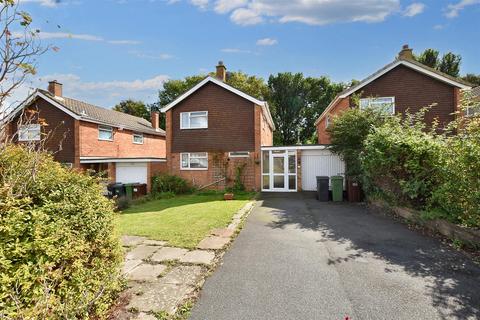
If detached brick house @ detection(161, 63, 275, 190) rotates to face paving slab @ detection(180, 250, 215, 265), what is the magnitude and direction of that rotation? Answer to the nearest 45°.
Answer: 0° — it already faces it

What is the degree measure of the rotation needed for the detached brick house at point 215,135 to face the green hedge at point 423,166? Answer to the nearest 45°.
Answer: approximately 45° to its left

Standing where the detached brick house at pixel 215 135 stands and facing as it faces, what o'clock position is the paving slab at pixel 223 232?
The paving slab is roughly at 12 o'clock from the detached brick house.

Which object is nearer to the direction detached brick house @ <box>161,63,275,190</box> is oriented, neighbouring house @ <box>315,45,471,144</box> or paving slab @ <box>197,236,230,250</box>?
the paving slab

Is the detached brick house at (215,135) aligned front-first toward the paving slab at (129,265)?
yes

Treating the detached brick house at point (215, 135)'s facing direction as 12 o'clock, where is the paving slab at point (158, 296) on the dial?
The paving slab is roughly at 12 o'clock from the detached brick house.

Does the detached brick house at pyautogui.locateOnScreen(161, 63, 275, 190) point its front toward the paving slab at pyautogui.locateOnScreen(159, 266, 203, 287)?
yes

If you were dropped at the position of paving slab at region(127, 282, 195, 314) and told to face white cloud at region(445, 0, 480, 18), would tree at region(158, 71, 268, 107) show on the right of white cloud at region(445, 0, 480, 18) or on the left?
left

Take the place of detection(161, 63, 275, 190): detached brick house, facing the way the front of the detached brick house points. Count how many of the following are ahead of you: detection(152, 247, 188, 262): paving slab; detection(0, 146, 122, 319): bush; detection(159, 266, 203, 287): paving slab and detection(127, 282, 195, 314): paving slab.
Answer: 4

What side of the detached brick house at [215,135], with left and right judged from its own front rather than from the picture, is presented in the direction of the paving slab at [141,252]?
front

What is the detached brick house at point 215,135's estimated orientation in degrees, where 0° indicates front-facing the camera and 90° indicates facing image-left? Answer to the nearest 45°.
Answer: approximately 0°

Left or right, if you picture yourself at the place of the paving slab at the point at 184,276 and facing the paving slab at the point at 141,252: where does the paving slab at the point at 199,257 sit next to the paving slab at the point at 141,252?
right

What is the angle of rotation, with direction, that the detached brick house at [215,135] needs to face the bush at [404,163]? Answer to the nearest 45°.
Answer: approximately 45° to its left

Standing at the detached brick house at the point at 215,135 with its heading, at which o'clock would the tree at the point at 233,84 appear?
The tree is roughly at 6 o'clock from the detached brick house.

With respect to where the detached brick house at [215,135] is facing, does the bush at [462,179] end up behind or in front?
in front

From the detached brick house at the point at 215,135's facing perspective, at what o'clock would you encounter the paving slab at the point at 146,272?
The paving slab is roughly at 12 o'clock from the detached brick house.
